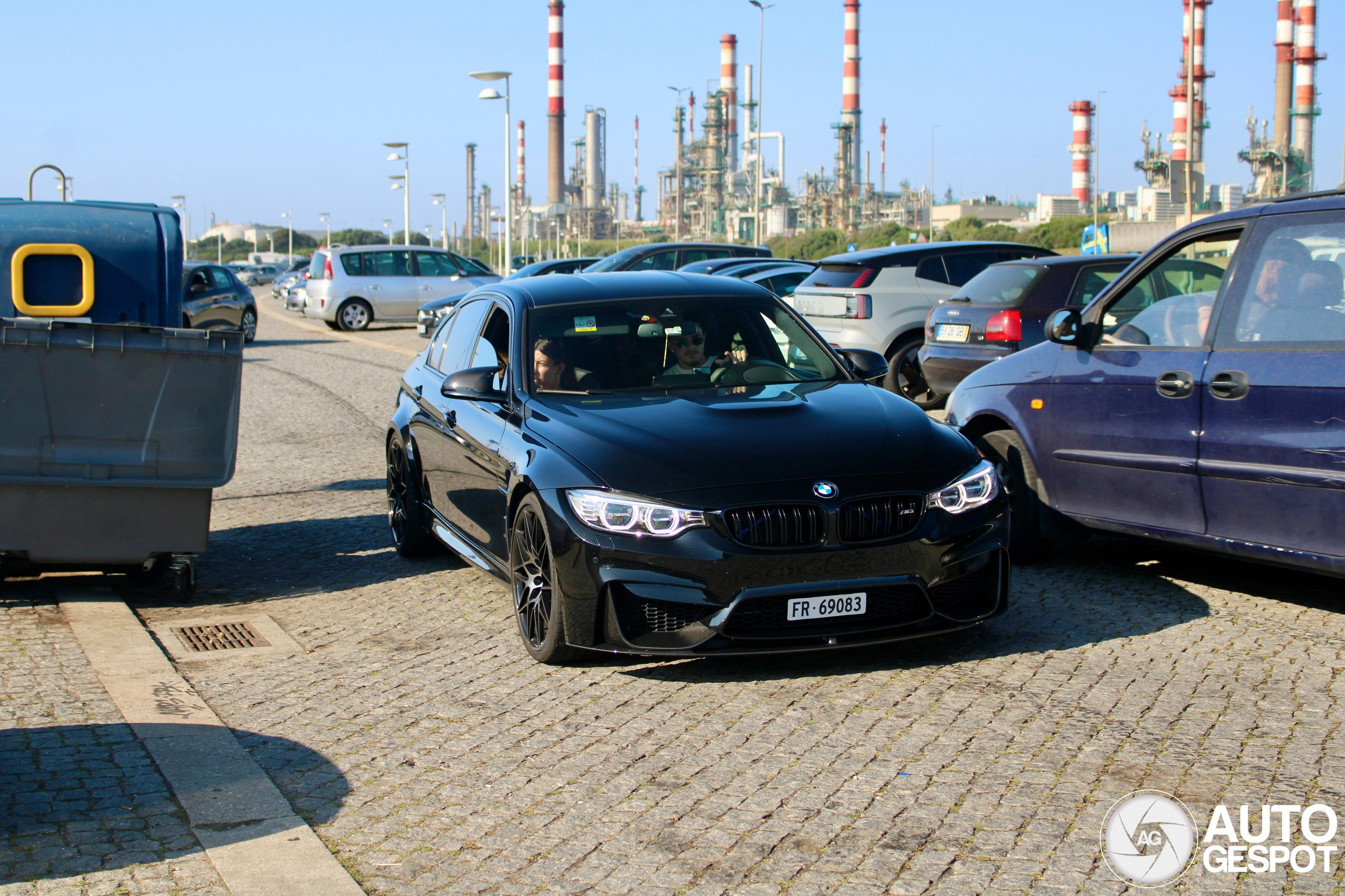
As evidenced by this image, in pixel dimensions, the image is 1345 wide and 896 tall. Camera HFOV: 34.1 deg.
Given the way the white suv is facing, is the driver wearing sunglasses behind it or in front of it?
behind

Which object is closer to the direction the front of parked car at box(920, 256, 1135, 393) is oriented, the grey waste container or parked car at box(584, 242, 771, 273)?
the parked car

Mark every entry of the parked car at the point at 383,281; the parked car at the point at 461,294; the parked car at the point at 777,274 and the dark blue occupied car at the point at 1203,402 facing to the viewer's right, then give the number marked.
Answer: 1

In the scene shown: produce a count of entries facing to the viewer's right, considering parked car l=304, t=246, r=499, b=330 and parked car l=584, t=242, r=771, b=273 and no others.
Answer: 1

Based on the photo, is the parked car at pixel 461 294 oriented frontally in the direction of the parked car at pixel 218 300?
no

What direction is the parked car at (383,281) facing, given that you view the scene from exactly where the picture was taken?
facing to the right of the viewer

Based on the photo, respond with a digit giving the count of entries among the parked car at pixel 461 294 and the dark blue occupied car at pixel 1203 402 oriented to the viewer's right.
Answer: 0

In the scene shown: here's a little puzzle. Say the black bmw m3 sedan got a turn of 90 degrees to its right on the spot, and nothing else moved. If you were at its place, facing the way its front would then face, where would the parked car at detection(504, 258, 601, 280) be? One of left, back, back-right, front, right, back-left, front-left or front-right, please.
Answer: back-right

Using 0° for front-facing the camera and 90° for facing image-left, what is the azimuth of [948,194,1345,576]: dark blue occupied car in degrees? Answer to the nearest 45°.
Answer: approximately 135°

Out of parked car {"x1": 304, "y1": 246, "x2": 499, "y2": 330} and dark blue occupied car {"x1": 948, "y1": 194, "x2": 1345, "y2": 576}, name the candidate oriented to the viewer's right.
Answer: parked car {"x1": 304, "y1": 246, "x2": 499, "y2": 330}

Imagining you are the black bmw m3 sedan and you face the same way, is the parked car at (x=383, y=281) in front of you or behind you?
behind

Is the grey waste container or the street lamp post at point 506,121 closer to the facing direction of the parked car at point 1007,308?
the street lamp post

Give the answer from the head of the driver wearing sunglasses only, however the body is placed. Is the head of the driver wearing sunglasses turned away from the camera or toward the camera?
toward the camera

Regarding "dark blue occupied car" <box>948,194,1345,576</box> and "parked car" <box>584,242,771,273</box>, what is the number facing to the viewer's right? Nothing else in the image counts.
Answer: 0

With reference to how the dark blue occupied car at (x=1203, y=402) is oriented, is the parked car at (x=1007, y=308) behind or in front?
in front

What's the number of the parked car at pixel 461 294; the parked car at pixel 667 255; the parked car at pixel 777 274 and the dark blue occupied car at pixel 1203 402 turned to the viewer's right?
0

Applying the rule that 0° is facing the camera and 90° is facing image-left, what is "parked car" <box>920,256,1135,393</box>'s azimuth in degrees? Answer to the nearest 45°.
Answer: approximately 225°

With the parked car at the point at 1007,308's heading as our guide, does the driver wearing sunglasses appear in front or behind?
behind

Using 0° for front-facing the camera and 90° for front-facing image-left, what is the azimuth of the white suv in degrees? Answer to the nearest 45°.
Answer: approximately 225°
